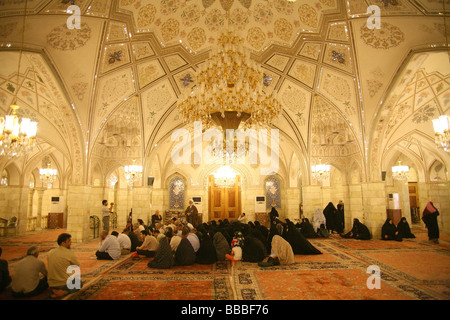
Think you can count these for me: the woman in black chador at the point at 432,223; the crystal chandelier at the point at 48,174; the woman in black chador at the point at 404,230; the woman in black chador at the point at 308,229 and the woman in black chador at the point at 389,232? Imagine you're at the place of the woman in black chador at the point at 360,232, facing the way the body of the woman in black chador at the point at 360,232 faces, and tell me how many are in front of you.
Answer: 2

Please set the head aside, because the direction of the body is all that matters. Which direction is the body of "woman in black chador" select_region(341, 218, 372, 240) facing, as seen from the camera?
to the viewer's left

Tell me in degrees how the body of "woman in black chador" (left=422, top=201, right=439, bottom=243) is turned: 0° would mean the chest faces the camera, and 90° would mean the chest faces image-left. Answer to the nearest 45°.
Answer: approximately 45°

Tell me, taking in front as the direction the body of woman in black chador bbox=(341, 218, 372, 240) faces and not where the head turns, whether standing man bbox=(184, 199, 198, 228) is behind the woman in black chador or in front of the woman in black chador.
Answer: in front

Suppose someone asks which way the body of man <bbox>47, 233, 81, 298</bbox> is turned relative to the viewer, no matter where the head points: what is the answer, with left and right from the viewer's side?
facing away from the viewer and to the right of the viewer

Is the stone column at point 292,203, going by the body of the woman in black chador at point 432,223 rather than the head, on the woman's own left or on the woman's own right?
on the woman's own right

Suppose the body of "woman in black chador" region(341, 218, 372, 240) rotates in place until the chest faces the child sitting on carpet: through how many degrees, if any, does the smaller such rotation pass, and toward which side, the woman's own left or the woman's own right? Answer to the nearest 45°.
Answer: approximately 45° to the woman's own left
